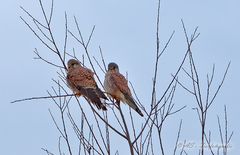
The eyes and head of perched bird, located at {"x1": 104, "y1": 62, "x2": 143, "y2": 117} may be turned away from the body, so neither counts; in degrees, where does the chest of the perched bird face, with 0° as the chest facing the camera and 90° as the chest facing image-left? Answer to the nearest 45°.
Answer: approximately 45°

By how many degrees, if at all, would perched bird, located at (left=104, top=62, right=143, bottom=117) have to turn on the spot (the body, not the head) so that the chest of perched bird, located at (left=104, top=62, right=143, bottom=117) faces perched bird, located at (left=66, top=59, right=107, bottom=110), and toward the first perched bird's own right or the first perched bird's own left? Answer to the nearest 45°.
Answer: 0° — it already faces it
